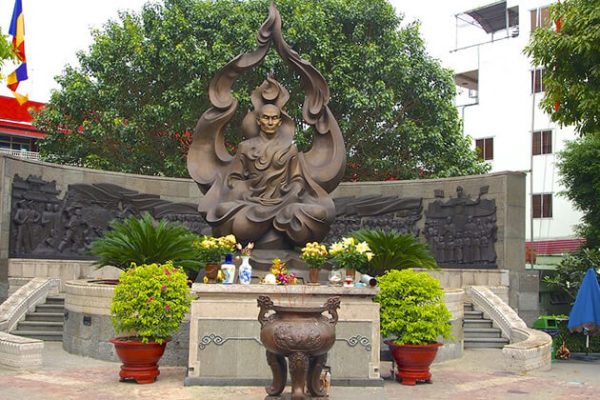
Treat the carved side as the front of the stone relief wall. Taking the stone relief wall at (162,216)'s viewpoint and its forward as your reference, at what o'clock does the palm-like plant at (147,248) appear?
The palm-like plant is roughly at 12 o'clock from the stone relief wall.

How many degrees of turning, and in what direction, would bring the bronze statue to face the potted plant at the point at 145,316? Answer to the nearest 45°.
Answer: approximately 45° to its right

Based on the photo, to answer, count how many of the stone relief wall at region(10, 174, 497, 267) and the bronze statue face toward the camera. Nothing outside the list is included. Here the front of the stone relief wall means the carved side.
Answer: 2

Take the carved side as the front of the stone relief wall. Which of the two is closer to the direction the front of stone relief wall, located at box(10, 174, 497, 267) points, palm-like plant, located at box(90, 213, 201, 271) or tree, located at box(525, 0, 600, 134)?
the palm-like plant

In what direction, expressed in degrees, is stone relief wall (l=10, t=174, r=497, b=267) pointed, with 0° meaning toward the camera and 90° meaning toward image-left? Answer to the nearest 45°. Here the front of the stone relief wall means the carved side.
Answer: approximately 0°

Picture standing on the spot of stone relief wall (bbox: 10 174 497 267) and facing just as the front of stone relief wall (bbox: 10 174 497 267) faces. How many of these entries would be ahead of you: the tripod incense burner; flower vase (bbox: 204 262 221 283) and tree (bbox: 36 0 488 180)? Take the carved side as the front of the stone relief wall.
2

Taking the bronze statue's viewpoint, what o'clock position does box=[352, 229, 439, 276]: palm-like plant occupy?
The palm-like plant is roughly at 10 o'clock from the bronze statue.
